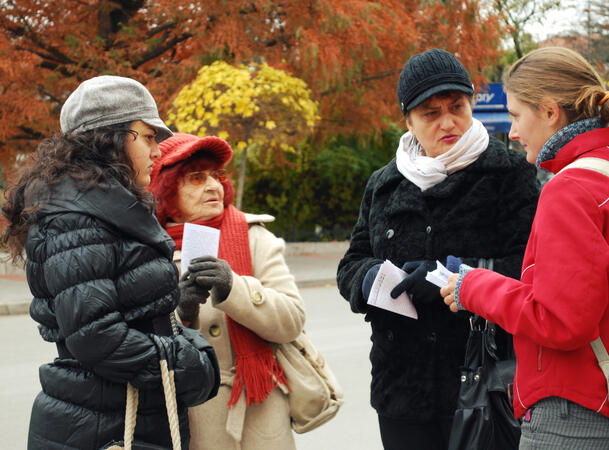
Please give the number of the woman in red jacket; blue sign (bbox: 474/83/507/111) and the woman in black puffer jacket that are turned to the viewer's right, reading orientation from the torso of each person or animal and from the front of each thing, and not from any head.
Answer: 1

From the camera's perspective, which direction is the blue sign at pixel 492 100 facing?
toward the camera

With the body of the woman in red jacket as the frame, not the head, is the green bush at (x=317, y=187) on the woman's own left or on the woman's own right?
on the woman's own right

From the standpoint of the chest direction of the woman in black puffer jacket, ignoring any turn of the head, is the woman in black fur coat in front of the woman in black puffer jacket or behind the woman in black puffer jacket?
in front

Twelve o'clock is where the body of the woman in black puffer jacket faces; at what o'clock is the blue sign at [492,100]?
The blue sign is roughly at 10 o'clock from the woman in black puffer jacket.

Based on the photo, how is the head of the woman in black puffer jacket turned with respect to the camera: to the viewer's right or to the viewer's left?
to the viewer's right

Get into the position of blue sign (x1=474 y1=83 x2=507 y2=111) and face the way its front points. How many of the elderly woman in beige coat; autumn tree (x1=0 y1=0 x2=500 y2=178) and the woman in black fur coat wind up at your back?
0

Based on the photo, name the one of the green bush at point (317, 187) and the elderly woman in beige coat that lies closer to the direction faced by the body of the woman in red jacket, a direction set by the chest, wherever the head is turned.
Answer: the elderly woman in beige coat

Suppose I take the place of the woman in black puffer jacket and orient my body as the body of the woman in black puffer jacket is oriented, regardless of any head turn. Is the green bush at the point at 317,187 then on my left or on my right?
on my left

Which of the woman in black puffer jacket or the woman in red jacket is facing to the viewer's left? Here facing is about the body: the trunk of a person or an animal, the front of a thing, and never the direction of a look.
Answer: the woman in red jacket

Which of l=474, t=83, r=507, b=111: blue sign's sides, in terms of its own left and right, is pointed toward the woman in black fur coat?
front

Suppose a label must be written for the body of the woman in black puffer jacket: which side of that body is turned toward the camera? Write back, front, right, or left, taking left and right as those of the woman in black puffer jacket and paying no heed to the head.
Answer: right

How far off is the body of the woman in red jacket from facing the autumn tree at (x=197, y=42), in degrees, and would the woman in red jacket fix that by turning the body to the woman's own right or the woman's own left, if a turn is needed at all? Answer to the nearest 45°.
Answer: approximately 45° to the woman's own right

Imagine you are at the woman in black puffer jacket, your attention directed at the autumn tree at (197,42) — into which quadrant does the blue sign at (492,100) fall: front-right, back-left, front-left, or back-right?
front-right

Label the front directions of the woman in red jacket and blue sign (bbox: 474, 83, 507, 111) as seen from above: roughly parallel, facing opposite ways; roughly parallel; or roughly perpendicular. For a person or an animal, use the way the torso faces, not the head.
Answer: roughly perpendicular

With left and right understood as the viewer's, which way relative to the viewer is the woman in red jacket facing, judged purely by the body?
facing to the left of the viewer

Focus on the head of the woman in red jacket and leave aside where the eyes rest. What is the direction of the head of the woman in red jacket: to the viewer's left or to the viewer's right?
to the viewer's left

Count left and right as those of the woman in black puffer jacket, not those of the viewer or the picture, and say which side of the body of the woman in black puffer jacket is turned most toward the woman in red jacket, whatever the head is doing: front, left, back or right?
front

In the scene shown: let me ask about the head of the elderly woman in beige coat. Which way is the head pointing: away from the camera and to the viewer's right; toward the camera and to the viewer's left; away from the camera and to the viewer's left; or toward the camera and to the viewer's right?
toward the camera and to the viewer's right

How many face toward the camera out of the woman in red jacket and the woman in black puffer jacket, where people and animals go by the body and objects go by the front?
0
